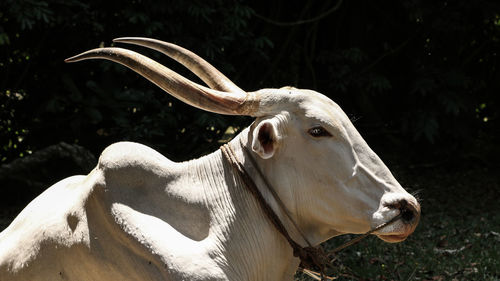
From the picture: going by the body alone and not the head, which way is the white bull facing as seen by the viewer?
to the viewer's right
